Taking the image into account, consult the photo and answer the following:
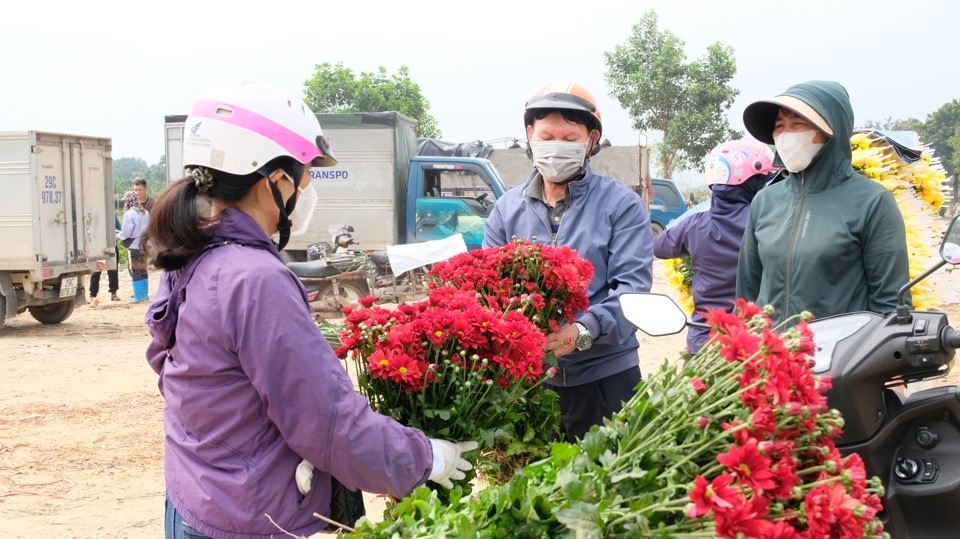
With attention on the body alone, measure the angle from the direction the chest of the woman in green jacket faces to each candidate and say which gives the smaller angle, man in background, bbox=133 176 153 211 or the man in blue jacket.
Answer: the man in blue jacket

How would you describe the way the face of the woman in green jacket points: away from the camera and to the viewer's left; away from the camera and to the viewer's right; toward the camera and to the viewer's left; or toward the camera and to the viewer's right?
toward the camera and to the viewer's left

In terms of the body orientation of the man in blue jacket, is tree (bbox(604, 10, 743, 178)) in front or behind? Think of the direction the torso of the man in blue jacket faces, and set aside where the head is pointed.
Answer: behind

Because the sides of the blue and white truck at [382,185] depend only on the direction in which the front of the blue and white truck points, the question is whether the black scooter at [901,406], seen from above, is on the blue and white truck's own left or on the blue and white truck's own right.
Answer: on the blue and white truck's own right

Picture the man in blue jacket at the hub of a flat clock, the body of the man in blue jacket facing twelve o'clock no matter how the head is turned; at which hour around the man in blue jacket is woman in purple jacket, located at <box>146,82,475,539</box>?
The woman in purple jacket is roughly at 1 o'clock from the man in blue jacket.

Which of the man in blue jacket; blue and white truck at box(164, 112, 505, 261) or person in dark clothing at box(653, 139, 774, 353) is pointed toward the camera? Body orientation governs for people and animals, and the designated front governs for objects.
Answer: the man in blue jacket

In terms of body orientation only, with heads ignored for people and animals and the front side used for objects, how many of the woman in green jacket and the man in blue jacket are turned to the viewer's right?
0

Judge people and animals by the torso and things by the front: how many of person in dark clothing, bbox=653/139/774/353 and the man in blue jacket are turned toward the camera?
1

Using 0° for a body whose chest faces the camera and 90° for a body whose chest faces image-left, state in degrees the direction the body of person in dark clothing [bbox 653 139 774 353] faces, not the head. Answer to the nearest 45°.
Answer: approximately 225°

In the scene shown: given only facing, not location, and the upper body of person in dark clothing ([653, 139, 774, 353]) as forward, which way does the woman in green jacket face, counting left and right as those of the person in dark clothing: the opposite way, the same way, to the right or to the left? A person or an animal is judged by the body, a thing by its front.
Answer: the opposite way

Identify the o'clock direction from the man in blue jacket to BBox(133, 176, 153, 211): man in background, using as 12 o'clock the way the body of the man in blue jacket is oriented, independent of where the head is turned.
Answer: The man in background is roughly at 5 o'clock from the man in blue jacket.

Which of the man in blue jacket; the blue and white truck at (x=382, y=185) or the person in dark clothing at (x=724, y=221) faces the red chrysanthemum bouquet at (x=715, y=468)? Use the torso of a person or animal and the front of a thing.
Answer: the man in blue jacket

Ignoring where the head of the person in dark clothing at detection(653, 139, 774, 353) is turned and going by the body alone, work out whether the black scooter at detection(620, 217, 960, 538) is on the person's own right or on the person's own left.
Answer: on the person's own right

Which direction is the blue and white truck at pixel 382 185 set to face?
to the viewer's right
